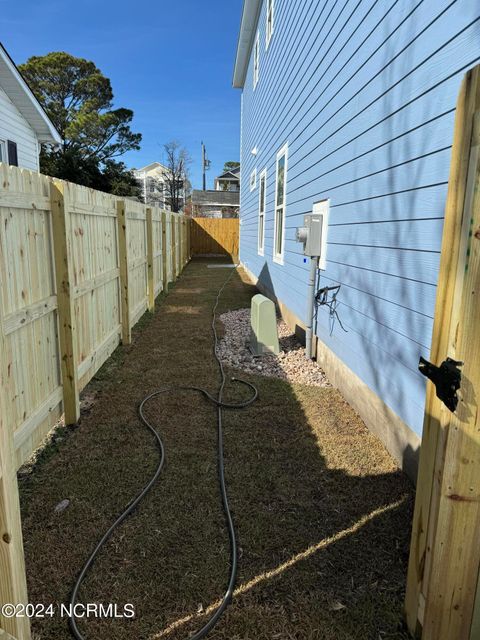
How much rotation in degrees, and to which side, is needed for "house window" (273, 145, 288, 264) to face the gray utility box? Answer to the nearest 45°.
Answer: approximately 90° to its left

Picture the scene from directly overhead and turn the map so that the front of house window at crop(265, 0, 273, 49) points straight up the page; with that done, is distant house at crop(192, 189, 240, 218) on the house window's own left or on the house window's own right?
on the house window's own right

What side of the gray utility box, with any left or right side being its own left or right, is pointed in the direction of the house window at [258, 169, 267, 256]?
right

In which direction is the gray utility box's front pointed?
to the viewer's left

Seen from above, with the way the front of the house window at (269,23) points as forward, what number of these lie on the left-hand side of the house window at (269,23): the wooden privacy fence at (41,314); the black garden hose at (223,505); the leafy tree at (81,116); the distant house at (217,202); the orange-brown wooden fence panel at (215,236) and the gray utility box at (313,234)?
3

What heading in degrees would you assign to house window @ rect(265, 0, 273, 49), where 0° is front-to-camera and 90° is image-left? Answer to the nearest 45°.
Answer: approximately 90°

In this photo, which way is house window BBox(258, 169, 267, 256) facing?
to the viewer's left

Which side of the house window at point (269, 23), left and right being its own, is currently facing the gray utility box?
left

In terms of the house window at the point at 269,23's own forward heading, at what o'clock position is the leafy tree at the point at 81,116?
The leafy tree is roughly at 2 o'clock from the house window.

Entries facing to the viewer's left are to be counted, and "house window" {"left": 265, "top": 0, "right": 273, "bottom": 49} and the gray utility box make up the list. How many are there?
2

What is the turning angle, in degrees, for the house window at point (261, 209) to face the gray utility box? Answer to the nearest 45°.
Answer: approximately 90° to its left

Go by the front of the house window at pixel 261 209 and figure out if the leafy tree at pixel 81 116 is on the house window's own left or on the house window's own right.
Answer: on the house window's own right

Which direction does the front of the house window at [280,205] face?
to the viewer's left
